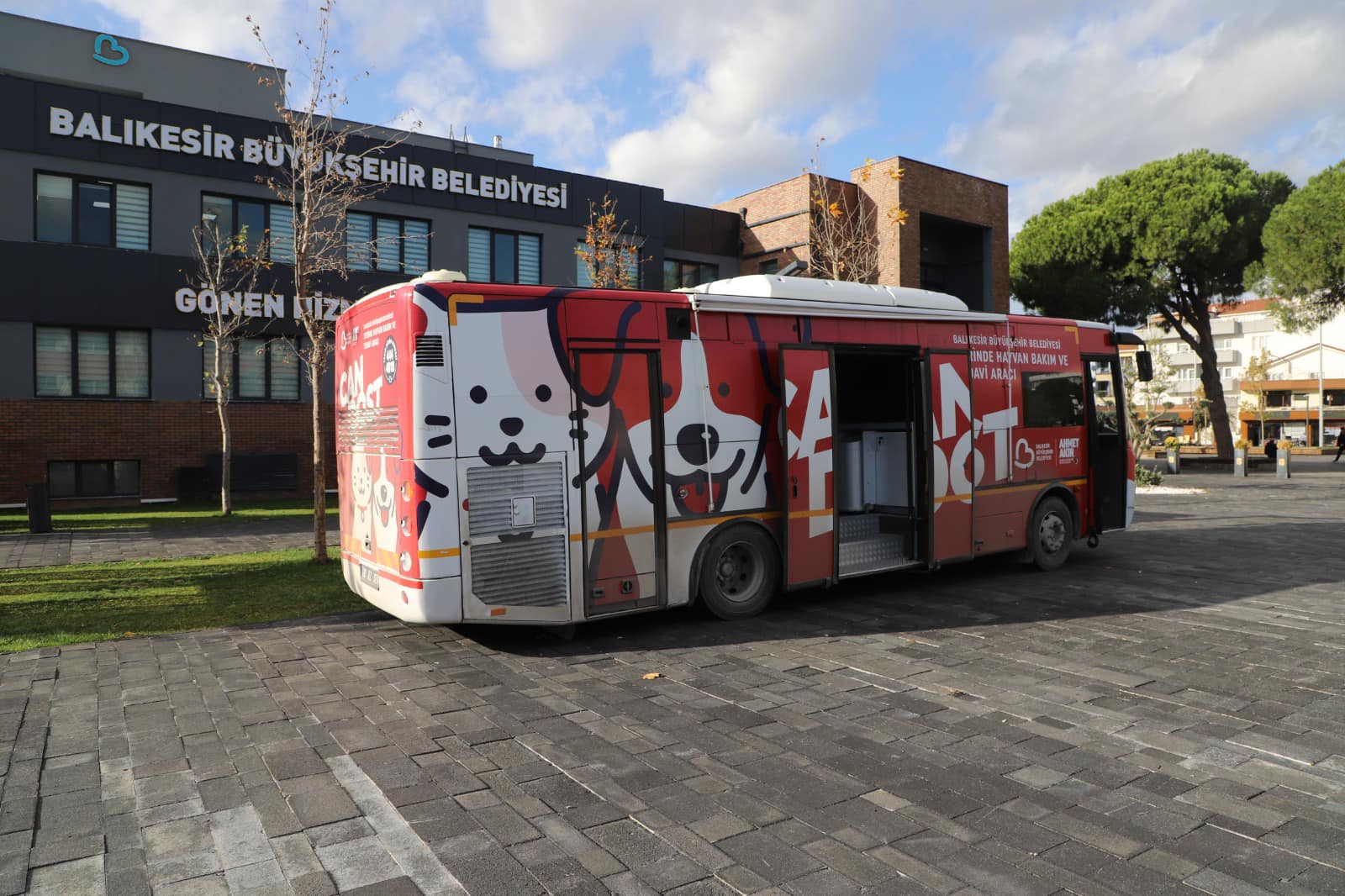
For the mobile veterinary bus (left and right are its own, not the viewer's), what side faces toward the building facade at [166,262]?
left

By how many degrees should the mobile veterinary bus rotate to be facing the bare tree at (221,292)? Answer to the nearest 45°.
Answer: approximately 90° to its left

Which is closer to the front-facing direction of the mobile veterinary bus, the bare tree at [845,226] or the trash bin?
the bare tree

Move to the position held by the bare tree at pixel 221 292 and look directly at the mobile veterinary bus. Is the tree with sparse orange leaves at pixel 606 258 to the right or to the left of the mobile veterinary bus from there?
left

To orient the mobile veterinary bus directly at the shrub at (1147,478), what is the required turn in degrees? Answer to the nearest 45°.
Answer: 0° — it already faces it

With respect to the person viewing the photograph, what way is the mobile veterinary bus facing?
facing away from the viewer and to the right of the viewer

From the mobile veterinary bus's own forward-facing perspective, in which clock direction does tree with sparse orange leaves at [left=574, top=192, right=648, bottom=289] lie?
The tree with sparse orange leaves is roughly at 10 o'clock from the mobile veterinary bus.

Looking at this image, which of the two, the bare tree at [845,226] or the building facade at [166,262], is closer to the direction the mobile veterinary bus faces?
the bare tree

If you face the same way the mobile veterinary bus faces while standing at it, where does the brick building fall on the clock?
The brick building is roughly at 11 o'clock from the mobile veterinary bus.

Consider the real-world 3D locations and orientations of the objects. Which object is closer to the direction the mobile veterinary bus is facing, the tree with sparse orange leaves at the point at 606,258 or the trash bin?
the tree with sparse orange leaves
